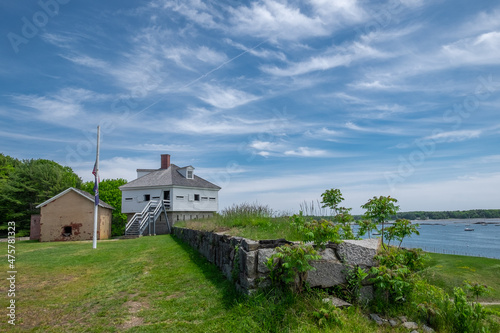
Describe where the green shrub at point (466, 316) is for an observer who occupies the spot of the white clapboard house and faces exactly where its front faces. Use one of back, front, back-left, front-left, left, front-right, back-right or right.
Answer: front-left

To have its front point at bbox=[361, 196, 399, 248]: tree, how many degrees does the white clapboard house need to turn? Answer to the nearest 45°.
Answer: approximately 45° to its left

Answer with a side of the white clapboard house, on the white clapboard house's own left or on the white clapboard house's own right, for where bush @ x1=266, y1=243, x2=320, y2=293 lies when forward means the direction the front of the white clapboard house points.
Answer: on the white clapboard house's own left

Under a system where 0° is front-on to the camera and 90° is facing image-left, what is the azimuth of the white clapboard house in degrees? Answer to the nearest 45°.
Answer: approximately 45°

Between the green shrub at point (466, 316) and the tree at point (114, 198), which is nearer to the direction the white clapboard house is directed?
the green shrub

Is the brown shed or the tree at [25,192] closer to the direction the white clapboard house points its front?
the brown shed

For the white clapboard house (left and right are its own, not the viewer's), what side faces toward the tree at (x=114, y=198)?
right

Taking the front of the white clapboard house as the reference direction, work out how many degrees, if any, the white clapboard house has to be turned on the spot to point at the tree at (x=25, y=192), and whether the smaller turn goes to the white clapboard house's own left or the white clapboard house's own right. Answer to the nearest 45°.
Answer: approximately 90° to the white clapboard house's own right

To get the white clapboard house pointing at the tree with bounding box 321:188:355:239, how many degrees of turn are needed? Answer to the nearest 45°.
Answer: approximately 45° to its left
